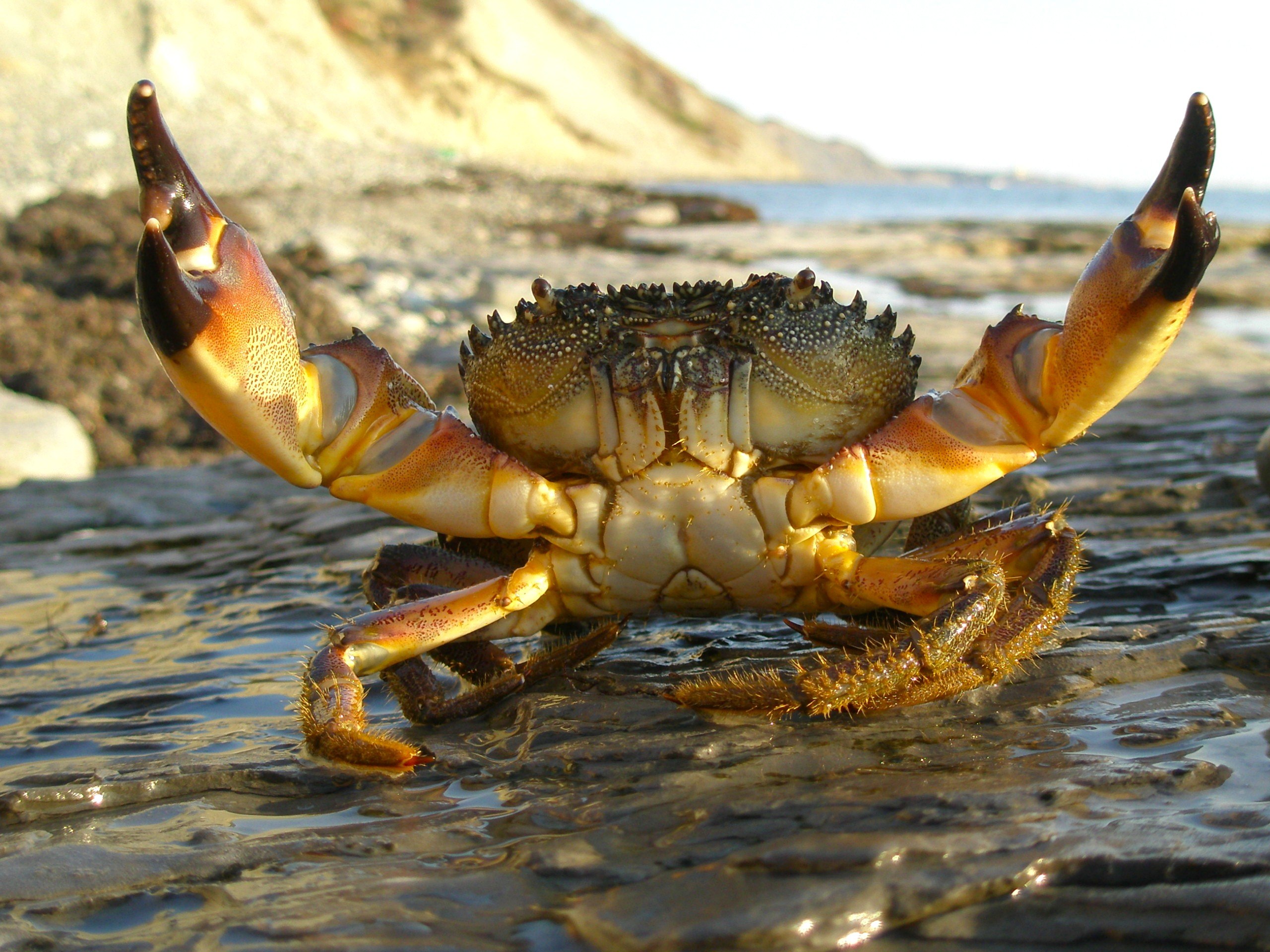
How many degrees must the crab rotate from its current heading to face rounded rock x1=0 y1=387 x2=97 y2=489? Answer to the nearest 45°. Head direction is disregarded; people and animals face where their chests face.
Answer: approximately 135° to its right

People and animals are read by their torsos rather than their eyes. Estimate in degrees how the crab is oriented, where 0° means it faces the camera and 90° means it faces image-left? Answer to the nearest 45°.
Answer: approximately 0°
